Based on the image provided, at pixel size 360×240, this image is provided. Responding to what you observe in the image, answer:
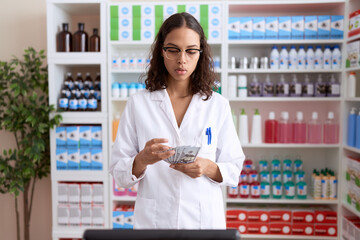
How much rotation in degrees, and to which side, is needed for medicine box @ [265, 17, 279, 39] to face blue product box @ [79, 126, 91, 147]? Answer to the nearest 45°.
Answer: approximately 90° to its right

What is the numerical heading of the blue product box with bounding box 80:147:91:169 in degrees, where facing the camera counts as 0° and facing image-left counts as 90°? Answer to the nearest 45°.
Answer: approximately 0°

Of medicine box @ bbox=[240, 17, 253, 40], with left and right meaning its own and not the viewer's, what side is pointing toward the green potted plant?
right

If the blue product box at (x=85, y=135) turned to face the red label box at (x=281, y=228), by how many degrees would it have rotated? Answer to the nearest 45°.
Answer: approximately 90° to its left

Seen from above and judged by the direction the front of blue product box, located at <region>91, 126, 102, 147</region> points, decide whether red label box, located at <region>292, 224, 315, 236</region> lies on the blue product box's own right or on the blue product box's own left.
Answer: on the blue product box's own left

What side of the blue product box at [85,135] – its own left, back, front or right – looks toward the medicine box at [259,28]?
left
